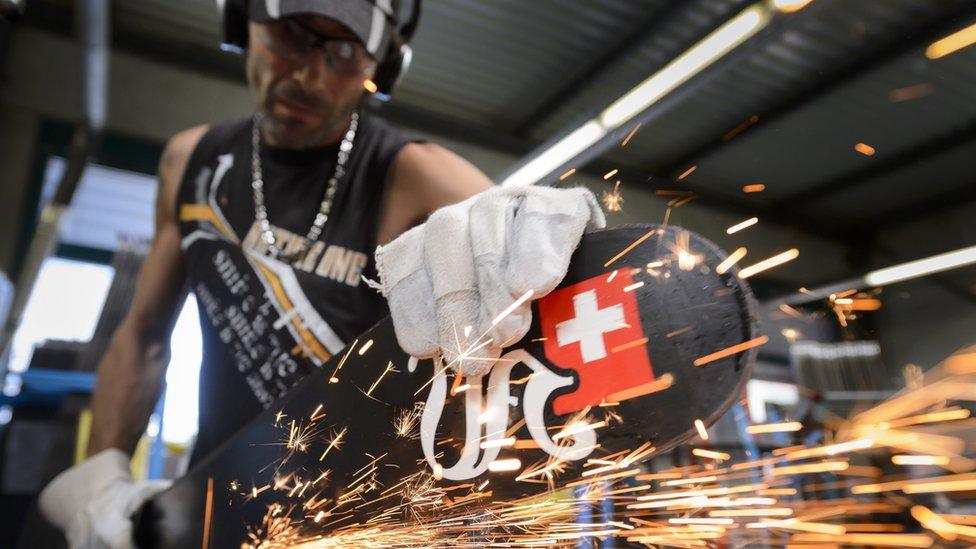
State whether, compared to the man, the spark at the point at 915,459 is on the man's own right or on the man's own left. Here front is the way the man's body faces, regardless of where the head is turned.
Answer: on the man's own left

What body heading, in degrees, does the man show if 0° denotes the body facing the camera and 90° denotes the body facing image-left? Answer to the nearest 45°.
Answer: approximately 0°
